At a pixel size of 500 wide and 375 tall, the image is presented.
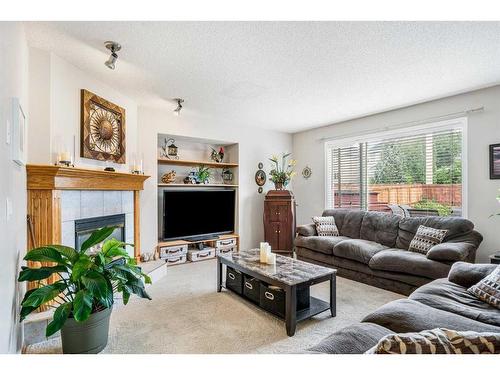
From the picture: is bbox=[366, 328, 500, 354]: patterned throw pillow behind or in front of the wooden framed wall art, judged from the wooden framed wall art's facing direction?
in front

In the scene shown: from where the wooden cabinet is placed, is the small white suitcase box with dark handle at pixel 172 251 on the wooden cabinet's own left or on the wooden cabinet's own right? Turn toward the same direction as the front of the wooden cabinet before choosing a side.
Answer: on the wooden cabinet's own right

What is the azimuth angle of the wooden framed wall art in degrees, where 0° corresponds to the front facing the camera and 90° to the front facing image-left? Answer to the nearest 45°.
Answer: approximately 315°

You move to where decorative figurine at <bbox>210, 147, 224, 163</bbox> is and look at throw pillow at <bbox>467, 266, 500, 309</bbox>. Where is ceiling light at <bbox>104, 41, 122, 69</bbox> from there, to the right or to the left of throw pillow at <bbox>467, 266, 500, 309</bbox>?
right

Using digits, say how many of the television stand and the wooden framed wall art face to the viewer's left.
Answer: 0

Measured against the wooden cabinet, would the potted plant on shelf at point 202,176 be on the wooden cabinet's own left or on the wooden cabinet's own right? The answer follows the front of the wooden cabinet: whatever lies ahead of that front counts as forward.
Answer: on the wooden cabinet's own right

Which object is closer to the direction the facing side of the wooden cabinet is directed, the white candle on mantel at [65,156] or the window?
the white candle on mantel

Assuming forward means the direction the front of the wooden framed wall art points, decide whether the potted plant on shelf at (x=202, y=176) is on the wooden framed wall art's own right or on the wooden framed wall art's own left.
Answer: on the wooden framed wall art's own left

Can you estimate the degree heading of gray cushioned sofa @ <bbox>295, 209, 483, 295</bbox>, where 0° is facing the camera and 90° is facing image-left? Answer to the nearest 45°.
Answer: approximately 45°

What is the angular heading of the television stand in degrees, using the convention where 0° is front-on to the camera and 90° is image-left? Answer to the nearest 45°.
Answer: approximately 315°

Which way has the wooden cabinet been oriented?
toward the camera
